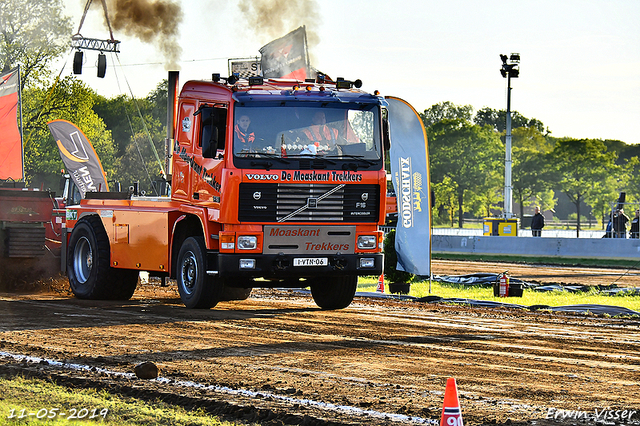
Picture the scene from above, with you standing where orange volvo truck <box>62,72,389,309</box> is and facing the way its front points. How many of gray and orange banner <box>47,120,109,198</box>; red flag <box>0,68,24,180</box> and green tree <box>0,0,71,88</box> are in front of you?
0

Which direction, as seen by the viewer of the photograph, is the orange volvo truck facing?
facing the viewer and to the right of the viewer

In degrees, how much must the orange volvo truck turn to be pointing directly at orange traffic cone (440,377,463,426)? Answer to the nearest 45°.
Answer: approximately 45° to its right

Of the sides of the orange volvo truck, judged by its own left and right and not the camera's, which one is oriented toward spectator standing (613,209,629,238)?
left

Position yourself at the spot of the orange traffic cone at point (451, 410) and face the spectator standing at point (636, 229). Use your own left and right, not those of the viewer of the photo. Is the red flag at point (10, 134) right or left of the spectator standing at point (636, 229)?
left

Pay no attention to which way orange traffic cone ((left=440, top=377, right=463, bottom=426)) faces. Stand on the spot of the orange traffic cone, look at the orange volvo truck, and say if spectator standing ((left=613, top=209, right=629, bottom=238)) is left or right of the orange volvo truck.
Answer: right

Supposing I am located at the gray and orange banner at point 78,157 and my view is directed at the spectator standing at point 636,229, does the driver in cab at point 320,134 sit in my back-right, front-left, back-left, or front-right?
front-right

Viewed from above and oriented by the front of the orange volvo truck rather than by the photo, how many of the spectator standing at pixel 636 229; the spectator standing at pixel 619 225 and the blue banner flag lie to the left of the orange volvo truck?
3

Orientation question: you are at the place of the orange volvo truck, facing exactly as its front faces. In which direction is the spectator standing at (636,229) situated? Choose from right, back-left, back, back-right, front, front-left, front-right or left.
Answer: left

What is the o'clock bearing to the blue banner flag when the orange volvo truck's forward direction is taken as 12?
The blue banner flag is roughly at 9 o'clock from the orange volvo truck.

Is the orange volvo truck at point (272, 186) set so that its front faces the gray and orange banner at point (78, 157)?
no
